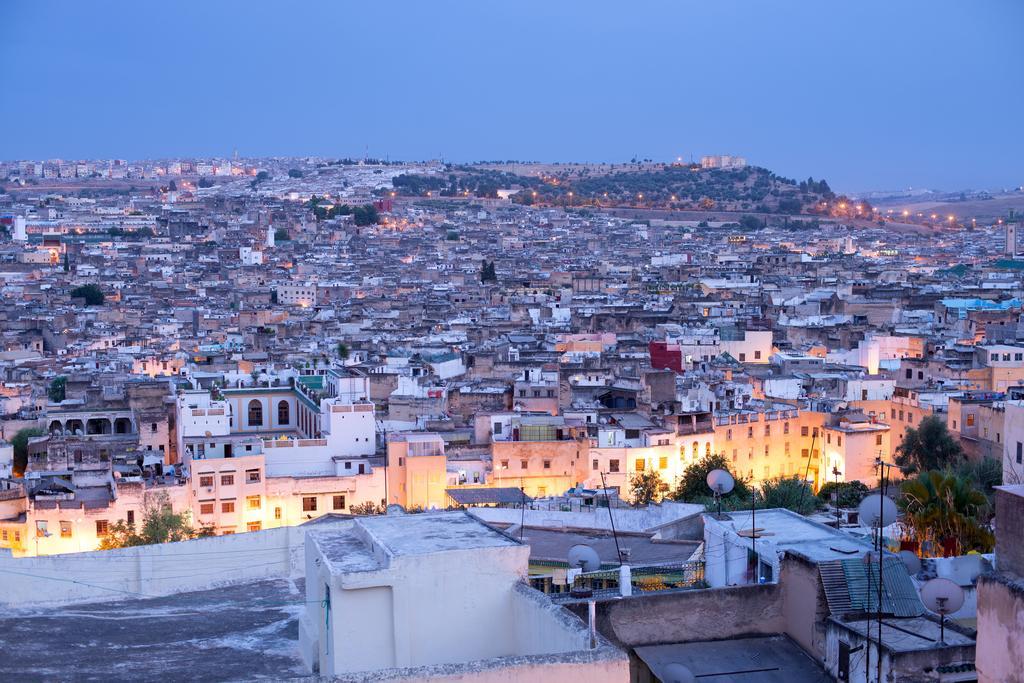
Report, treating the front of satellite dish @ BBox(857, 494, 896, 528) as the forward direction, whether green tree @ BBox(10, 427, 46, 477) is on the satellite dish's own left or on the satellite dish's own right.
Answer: on the satellite dish's own right

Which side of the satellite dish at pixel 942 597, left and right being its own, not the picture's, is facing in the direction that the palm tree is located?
back

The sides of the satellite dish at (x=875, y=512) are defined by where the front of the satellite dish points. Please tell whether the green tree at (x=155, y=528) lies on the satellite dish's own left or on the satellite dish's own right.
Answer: on the satellite dish's own right

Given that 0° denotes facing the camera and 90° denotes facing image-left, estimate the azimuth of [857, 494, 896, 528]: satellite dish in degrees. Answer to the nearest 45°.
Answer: approximately 0°

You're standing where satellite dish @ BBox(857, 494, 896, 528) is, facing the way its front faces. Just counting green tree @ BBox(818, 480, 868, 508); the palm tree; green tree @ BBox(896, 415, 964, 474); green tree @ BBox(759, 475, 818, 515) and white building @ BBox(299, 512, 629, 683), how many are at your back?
4

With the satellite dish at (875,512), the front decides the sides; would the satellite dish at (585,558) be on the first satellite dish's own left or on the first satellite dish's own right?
on the first satellite dish's own right
